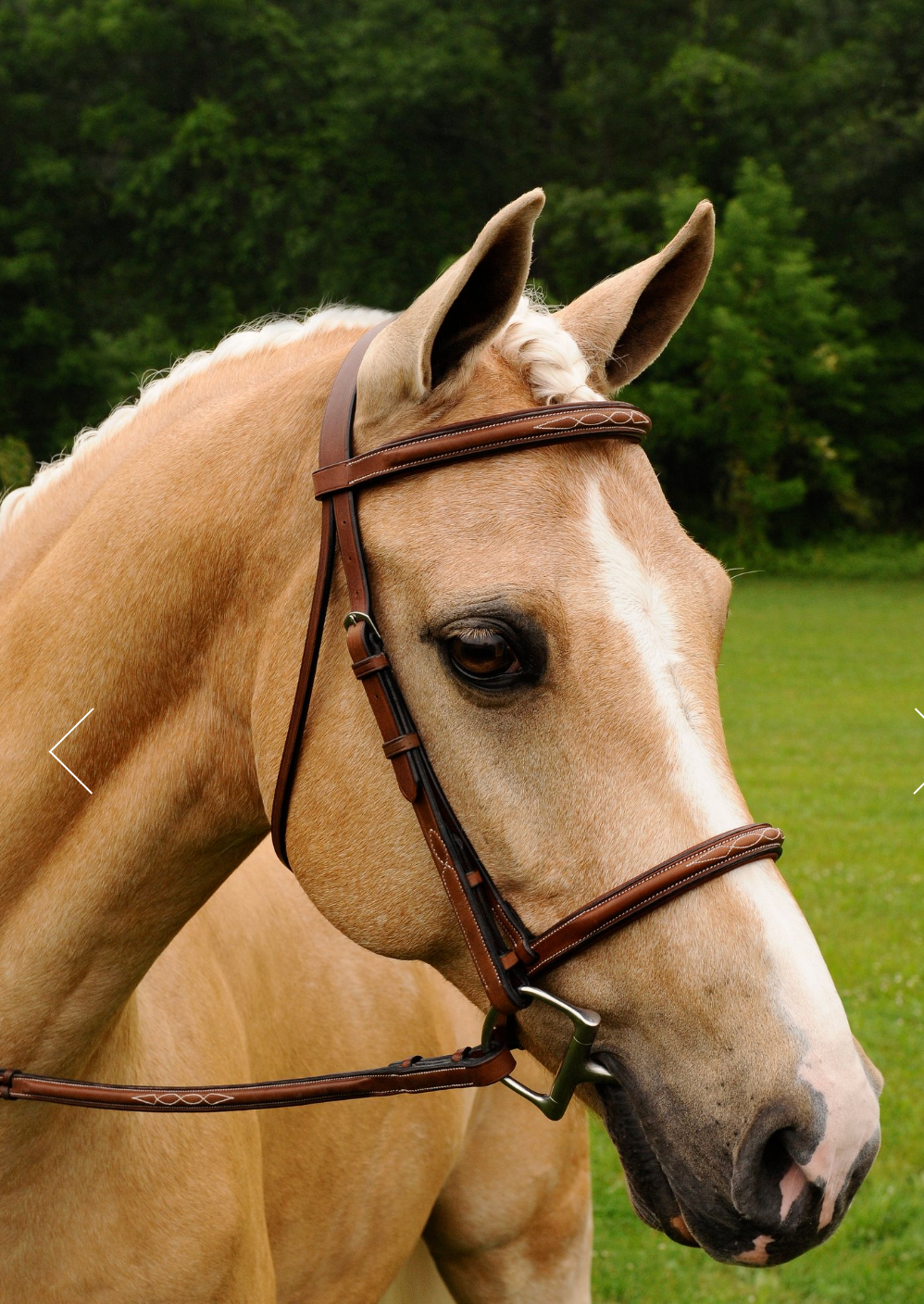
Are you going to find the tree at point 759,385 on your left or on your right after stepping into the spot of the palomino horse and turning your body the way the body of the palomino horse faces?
on your left

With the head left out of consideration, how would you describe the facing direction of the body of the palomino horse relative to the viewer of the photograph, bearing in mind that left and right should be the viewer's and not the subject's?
facing the viewer and to the right of the viewer
